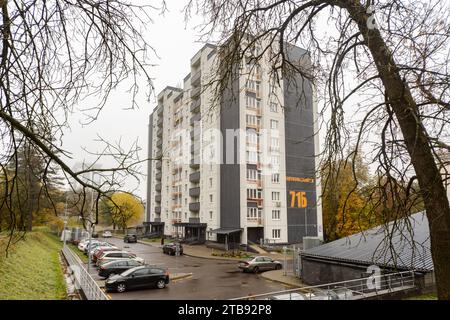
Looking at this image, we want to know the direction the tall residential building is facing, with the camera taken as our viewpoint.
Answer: facing the viewer and to the left of the viewer

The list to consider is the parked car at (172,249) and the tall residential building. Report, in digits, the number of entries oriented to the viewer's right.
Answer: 0

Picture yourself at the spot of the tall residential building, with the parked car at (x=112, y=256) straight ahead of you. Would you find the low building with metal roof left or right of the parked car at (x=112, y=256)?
left

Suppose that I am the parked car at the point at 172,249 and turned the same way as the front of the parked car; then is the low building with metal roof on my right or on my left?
on my right

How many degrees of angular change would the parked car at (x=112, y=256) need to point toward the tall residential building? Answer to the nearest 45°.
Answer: approximately 45° to its left

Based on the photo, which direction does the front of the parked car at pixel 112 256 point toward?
to the viewer's right

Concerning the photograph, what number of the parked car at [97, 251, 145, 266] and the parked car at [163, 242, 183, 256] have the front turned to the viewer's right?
1

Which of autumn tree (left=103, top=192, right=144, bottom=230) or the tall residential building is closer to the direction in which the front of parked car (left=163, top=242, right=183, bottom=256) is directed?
the autumn tree

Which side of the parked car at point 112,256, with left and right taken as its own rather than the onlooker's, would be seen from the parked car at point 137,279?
right

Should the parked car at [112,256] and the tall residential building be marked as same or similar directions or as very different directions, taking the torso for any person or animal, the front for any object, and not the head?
very different directions

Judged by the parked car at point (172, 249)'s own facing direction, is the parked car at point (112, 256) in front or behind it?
in front

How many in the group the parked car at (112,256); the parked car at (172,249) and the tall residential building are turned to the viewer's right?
1

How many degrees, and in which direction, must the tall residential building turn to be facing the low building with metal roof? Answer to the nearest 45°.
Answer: approximately 45° to its left

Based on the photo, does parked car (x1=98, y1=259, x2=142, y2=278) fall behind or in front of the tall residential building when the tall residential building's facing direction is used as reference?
in front
